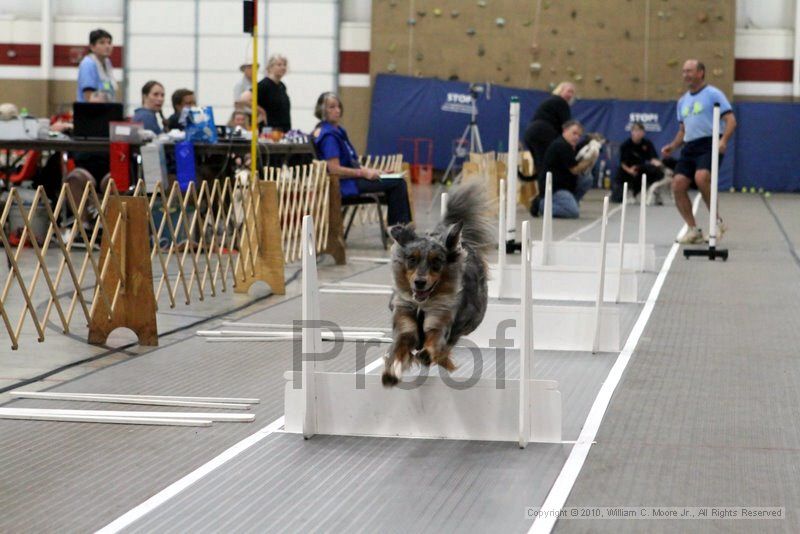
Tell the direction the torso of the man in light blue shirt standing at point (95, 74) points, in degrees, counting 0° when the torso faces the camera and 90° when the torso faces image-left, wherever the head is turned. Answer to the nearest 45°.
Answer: approximately 315°

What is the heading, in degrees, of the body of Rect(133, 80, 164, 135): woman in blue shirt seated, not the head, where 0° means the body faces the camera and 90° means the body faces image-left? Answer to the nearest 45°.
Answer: approximately 315°

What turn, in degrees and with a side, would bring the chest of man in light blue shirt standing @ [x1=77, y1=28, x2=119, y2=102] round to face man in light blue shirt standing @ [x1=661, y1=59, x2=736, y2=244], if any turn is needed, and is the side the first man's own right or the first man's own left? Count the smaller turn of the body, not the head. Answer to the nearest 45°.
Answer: approximately 45° to the first man's own left

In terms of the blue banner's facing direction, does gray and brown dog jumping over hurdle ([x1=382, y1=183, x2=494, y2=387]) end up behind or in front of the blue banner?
in front

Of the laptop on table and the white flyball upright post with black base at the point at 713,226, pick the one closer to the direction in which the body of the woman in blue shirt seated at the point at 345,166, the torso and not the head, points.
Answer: the white flyball upright post with black base

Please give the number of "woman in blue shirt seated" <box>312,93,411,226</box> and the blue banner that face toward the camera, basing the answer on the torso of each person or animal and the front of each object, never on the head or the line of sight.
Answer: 1

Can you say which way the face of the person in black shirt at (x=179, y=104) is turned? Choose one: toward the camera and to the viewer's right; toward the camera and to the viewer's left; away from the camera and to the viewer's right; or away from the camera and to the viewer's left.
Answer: toward the camera and to the viewer's right

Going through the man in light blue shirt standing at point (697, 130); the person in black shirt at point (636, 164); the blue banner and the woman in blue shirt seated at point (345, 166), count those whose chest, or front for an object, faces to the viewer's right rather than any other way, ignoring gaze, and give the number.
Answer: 1

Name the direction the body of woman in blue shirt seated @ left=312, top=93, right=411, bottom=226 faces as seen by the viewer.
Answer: to the viewer's right

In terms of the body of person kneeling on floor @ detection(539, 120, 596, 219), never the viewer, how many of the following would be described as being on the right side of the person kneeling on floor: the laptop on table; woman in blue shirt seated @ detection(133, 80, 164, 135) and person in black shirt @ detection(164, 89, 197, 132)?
3

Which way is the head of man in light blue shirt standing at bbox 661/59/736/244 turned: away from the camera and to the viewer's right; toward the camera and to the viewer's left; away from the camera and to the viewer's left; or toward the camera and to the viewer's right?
toward the camera and to the viewer's left

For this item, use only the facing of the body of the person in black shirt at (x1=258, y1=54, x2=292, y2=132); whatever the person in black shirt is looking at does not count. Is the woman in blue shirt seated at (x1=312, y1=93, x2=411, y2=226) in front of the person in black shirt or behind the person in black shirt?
in front

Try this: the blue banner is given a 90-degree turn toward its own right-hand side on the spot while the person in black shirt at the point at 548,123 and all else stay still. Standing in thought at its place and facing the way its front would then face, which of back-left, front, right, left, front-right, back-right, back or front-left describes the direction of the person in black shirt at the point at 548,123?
left

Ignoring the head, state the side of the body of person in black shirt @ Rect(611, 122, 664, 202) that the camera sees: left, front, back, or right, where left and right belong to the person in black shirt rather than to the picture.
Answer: front
